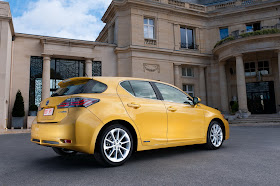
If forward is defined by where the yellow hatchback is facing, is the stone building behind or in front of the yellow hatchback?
in front

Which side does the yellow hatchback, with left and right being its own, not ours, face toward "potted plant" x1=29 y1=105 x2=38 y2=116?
left

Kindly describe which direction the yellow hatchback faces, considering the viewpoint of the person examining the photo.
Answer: facing away from the viewer and to the right of the viewer

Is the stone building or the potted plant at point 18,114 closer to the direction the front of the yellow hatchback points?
the stone building

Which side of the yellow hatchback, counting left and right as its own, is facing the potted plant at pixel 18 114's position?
left
